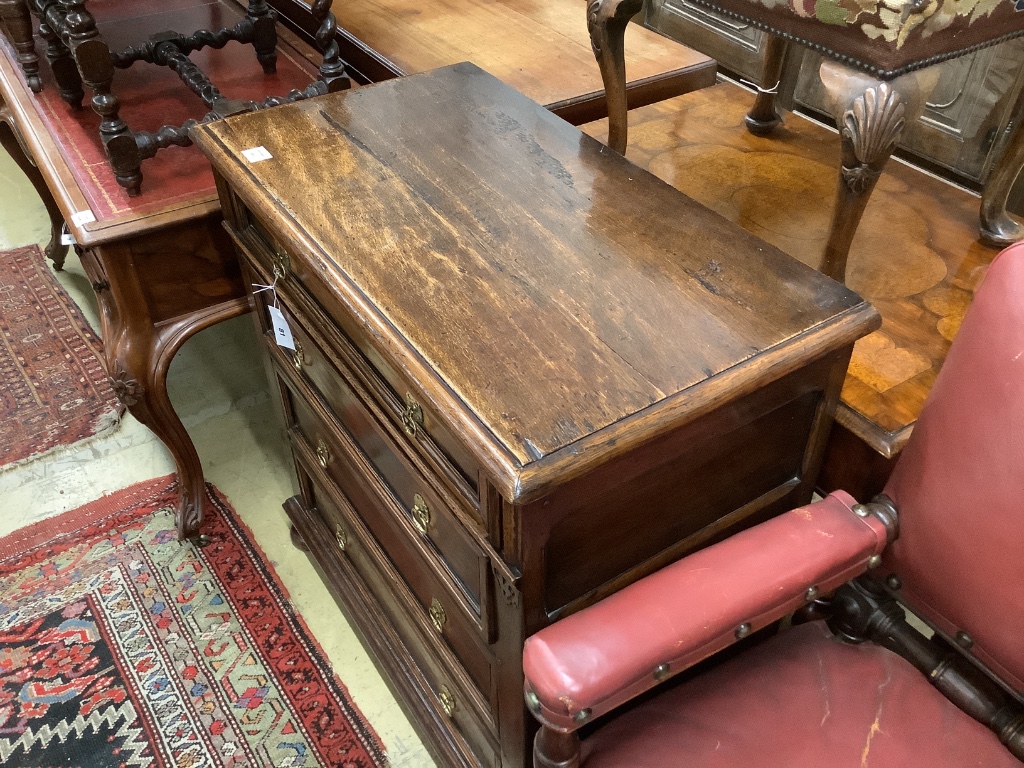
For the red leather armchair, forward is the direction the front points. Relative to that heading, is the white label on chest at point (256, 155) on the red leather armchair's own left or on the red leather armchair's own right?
on the red leather armchair's own right

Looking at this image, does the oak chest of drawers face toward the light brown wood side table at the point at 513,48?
no

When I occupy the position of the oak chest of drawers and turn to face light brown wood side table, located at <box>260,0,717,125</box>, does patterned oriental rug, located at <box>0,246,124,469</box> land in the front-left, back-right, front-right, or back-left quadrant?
front-left

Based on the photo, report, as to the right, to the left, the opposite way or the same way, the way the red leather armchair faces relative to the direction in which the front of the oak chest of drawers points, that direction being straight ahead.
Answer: the same way

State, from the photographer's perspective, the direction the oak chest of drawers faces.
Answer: facing the viewer and to the left of the viewer

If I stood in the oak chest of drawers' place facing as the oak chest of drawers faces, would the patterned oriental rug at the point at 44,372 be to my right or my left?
on my right

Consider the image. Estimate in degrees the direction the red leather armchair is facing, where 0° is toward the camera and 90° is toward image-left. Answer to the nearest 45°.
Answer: approximately 45°

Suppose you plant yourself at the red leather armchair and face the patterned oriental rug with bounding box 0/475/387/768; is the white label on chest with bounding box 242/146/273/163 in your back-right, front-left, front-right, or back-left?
front-right

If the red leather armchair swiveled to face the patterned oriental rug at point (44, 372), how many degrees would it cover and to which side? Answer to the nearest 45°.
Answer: approximately 45° to its right

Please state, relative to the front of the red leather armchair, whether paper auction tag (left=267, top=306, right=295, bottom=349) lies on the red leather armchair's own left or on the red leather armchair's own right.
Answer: on the red leather armchair's own right

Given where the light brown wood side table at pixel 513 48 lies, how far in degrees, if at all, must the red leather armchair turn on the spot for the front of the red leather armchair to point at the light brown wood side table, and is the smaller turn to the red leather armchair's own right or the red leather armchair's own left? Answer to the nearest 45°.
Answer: approximately 90° to the red leather armchair's own right
